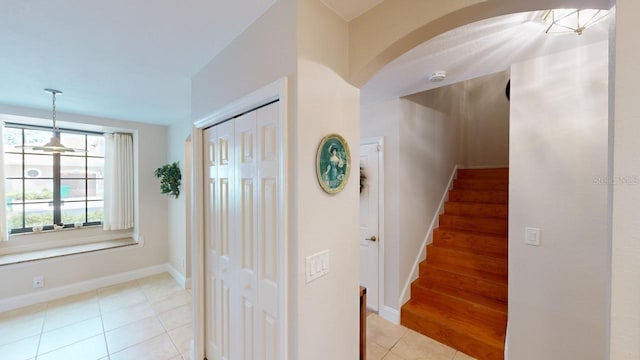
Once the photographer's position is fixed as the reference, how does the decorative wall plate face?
facing the viewer and to the right of the viewer

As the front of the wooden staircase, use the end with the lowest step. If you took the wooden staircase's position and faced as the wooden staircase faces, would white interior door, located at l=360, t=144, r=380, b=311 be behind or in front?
in front

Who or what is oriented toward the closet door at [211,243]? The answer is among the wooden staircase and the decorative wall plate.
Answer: the wooden staircase

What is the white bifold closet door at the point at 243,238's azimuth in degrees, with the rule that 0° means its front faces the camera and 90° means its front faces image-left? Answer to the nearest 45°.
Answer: approximately 45°

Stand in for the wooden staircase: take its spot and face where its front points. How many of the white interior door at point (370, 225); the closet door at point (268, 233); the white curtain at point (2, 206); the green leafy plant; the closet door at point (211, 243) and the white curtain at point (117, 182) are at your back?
0

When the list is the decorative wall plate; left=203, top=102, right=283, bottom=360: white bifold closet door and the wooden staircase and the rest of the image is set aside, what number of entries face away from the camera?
0

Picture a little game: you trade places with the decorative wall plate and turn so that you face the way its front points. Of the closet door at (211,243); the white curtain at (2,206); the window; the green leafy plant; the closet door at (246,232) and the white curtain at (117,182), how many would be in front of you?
0

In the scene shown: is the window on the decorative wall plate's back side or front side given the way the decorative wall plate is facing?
on the back side

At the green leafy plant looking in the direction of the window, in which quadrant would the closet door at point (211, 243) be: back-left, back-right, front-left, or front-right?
back-left

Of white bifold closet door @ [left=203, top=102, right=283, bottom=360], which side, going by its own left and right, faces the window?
right

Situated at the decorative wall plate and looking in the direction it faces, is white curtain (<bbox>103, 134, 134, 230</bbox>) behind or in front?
behind

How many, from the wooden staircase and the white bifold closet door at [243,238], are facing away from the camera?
0

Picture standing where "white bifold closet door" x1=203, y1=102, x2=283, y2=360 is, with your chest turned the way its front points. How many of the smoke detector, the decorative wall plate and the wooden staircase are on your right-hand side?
0

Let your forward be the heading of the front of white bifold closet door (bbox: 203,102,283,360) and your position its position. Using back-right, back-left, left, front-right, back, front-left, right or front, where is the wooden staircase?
back-left
